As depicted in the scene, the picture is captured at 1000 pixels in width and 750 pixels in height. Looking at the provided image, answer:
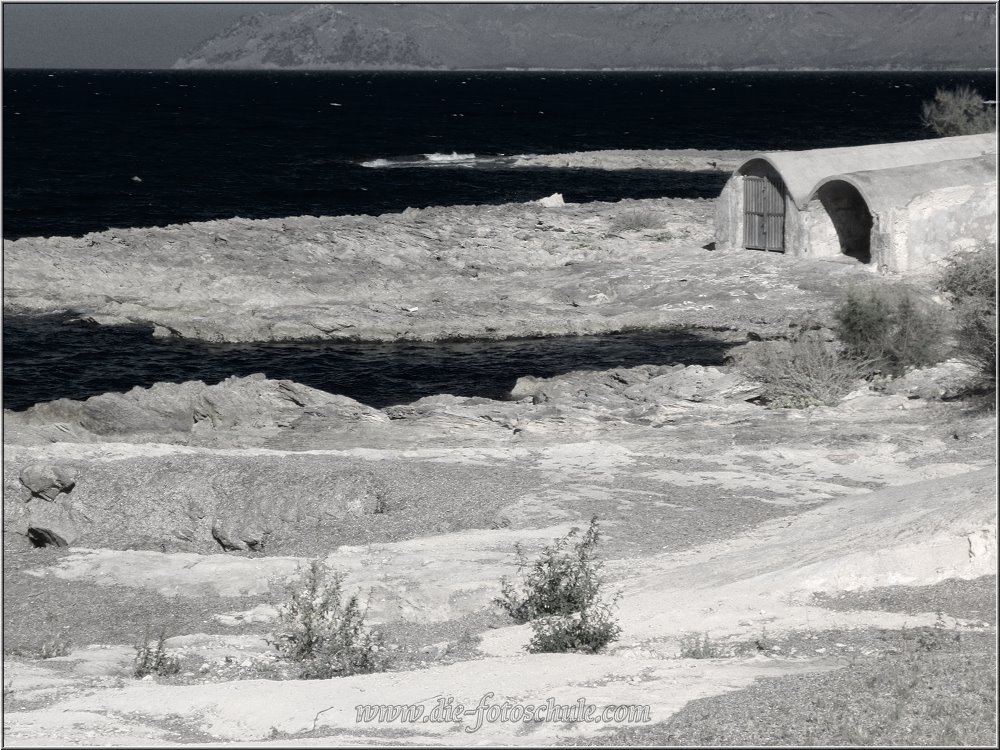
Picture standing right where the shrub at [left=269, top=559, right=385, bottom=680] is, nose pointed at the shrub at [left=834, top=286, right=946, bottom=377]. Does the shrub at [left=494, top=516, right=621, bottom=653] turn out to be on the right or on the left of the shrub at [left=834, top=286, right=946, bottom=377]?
right

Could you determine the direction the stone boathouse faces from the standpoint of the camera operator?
facing the viewer and to the left of the viewer

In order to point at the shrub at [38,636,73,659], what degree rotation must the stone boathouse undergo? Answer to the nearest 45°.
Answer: approximately 45° to its left

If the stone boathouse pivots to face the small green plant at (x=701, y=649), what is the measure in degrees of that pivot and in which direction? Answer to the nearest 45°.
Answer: approximately 45° to its left

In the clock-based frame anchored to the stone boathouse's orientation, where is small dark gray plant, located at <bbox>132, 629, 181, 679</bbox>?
The small dark gray plant is roughly at 11 o'clock from the stone boathouse.

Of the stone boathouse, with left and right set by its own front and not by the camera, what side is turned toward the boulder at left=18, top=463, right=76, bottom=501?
front

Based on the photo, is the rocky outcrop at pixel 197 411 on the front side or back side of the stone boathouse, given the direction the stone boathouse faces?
on the front side

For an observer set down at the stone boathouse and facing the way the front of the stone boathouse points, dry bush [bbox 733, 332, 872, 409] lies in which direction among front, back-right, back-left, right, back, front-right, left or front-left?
front-left

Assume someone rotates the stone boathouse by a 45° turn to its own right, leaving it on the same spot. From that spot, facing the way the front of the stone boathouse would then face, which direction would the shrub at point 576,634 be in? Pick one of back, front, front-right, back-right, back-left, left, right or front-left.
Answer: left

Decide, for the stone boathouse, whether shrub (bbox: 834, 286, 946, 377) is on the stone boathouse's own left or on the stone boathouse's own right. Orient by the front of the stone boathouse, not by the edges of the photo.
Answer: on the stone boathouse's own left

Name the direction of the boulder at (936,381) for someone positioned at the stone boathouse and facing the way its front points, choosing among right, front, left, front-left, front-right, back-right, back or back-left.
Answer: front-left

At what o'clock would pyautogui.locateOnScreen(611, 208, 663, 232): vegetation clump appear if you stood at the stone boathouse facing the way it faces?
The vegetation clump is roughly at 3 o'clock from the stone boathouse.
